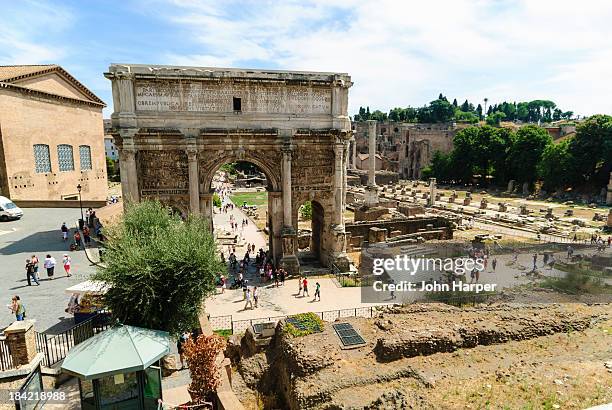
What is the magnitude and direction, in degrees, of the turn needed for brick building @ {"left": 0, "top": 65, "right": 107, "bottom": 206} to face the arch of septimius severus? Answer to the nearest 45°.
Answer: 0° — it already faces it

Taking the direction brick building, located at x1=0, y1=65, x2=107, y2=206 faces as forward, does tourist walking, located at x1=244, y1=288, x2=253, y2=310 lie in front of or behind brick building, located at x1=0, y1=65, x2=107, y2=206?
in front

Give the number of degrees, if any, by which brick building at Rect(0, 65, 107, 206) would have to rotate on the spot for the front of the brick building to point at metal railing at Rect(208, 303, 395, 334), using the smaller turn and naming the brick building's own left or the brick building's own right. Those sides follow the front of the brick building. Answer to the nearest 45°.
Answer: approximately 45° to the brick building's own right

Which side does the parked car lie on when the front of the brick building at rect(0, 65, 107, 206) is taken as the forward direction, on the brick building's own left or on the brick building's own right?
on the brick building's own right

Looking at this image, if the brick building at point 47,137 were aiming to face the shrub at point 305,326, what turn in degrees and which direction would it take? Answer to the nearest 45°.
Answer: approximately 45° to its right

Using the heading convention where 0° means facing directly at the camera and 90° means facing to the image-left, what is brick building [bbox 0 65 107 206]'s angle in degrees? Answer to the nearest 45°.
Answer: approximately 315°

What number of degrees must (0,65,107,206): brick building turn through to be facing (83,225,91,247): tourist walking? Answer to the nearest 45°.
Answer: approximately 45° to its right

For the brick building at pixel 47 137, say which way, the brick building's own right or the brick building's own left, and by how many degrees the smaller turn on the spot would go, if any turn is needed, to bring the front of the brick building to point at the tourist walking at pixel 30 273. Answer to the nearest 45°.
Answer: approximately 45° to the brick building's own right

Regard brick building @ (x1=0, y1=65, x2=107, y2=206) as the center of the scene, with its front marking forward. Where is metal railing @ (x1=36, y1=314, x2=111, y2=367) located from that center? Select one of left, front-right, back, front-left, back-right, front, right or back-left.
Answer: front-right

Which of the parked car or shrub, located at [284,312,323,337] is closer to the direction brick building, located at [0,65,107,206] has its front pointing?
the shrub
